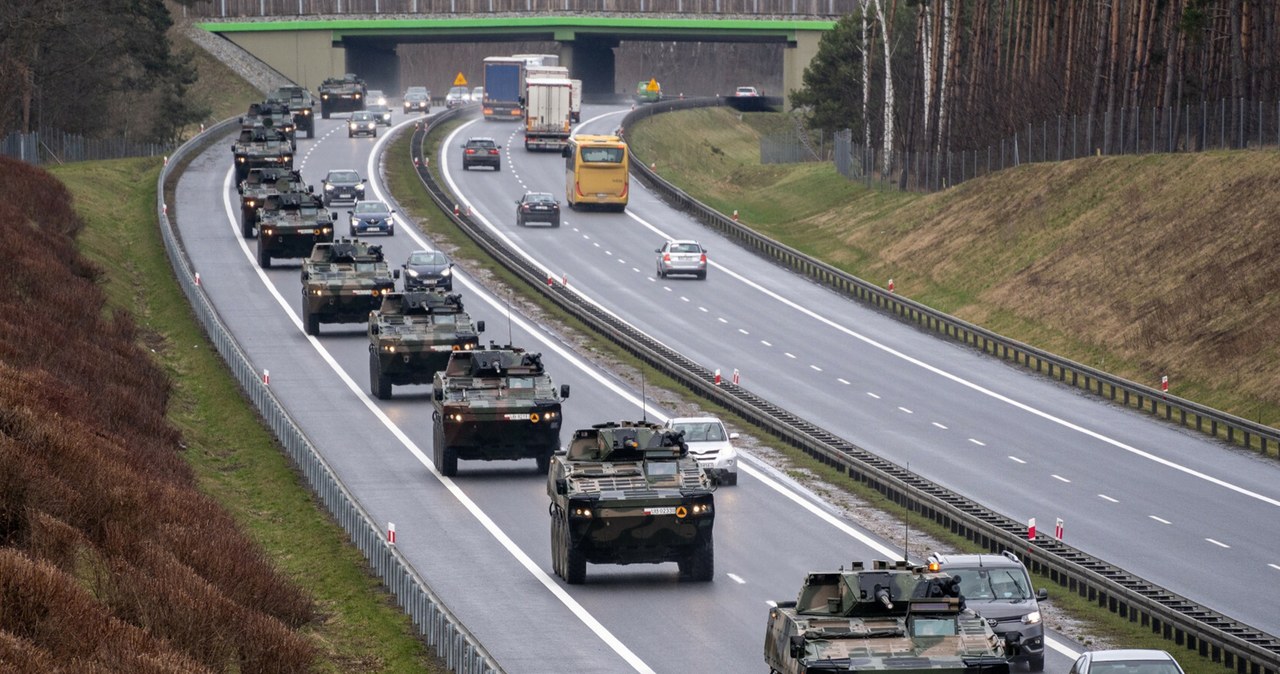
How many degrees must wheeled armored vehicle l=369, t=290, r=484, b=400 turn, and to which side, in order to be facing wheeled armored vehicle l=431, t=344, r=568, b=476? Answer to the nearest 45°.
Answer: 0° — it already faces it

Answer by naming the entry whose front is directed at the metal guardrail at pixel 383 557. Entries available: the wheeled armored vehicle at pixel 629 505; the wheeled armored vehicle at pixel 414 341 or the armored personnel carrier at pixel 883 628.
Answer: the wheeled armored vehicle at pixel 414 341

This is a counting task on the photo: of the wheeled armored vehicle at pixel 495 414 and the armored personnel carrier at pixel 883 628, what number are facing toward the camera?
2

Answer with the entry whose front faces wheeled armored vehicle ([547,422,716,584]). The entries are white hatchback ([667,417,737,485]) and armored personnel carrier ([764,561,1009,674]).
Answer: the white hatchback

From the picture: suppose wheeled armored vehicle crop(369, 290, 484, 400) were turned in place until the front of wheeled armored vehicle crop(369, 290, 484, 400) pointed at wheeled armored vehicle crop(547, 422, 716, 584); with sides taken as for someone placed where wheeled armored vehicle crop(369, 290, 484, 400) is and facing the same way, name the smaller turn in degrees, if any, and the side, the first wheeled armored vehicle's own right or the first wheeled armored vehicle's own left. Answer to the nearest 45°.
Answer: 0° — it already faces it

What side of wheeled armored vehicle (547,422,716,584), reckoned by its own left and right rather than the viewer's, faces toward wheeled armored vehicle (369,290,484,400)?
back

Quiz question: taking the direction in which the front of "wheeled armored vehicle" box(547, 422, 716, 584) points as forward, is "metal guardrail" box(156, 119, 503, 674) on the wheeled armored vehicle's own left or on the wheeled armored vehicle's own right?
on the wheeled armored vehicle's own right

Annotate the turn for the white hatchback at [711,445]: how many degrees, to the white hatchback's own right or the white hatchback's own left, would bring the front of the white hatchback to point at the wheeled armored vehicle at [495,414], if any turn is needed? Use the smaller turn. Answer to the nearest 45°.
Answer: approximately 90° to the white hatchback's own right

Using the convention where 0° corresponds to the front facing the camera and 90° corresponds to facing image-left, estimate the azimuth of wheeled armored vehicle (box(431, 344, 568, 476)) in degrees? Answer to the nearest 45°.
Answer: approximately 0°
